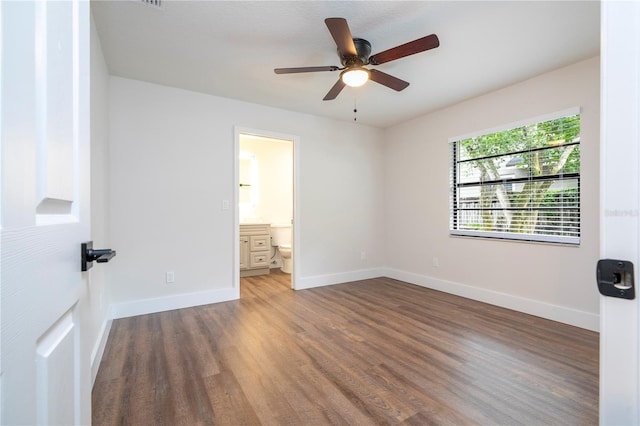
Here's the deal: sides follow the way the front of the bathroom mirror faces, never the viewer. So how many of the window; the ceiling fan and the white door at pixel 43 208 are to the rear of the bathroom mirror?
0

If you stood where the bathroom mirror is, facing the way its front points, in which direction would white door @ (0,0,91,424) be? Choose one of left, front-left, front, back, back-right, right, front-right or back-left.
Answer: front-right

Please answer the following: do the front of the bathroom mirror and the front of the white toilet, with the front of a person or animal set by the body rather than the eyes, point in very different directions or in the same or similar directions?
same or similar directions

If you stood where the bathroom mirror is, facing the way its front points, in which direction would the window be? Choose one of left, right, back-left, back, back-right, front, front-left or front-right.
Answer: front

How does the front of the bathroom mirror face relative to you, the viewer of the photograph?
facing the viewer and to the right of the viewer

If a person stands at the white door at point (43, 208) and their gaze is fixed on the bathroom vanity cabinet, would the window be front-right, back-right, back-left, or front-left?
front-right

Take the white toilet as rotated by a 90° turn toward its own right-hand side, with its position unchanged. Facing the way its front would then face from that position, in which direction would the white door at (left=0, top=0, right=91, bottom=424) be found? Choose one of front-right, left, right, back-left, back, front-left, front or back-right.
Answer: front-left

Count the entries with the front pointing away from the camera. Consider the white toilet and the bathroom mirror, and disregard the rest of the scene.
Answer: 0

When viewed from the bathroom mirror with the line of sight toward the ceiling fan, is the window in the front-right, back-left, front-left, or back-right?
front-left

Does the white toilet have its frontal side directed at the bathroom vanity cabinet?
no

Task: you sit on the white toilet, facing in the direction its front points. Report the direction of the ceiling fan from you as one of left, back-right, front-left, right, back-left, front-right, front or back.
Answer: front-right
